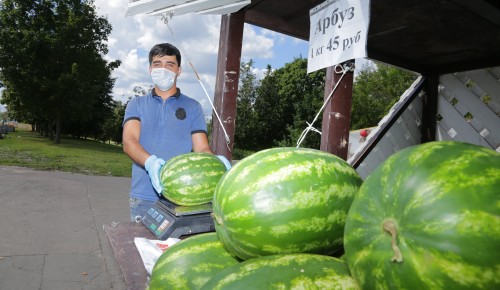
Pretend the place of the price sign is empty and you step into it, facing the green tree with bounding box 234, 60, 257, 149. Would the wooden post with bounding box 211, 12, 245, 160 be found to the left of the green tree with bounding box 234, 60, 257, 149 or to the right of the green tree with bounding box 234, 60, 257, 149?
left

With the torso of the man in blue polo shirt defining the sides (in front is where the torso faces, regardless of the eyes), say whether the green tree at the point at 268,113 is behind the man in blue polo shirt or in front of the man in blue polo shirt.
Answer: behind

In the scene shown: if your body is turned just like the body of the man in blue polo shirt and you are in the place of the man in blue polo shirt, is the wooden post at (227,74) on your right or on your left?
on your left

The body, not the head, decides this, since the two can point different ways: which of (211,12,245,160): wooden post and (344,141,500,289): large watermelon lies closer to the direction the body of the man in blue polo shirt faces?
the large watermelon

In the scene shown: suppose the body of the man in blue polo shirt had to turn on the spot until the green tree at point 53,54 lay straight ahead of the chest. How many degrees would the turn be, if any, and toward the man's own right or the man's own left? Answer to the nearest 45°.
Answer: approximately 180°

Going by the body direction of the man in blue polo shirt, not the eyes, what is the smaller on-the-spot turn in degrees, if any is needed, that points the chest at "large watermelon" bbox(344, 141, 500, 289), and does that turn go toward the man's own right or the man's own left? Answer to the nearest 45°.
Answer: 0° — they already face it

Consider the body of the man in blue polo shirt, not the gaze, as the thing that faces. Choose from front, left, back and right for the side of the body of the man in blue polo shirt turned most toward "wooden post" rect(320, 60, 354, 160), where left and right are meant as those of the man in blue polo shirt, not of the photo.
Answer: left

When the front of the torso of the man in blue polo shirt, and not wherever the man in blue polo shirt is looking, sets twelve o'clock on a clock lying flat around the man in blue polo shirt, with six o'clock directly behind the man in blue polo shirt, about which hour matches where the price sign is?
The price sign is roughly at 10 o'clock from the man in blue polo shirt.

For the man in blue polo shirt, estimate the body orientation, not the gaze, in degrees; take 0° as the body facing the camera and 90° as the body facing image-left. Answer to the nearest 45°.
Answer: approximately 0°

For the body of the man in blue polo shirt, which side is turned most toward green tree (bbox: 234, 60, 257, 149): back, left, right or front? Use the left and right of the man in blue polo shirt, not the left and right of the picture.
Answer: back

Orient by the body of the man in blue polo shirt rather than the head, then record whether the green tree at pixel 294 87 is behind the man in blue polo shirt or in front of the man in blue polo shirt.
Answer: behind
